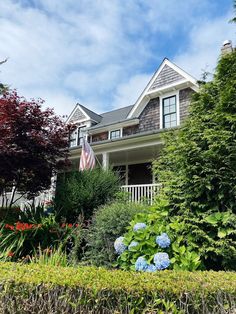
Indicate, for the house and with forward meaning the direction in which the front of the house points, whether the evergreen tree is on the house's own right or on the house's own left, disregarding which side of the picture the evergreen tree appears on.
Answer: on the house's own left

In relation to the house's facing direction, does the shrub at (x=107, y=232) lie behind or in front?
in front

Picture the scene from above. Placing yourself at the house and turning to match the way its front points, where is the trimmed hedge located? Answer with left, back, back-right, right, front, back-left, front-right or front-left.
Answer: front-left

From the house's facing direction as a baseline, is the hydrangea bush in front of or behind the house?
in front

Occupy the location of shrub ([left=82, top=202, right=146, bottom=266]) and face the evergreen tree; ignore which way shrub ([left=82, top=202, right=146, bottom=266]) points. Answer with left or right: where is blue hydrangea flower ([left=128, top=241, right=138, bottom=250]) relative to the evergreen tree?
right

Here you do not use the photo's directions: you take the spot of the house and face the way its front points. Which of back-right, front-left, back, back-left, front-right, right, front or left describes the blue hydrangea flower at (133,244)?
front-left

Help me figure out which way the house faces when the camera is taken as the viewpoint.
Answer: facing the viewer and to the left of the viewer
